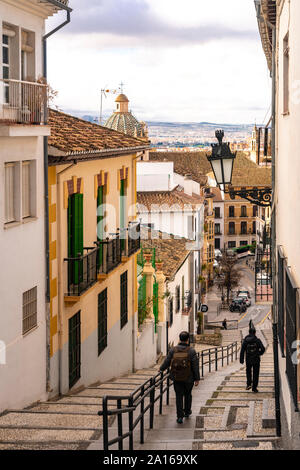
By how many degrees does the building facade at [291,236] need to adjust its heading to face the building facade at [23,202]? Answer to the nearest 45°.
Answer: approximately 45° to its right

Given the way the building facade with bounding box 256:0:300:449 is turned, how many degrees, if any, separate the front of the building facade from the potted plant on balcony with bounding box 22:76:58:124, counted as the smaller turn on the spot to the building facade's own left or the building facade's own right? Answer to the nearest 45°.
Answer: approximately 45° to the building facade's own right

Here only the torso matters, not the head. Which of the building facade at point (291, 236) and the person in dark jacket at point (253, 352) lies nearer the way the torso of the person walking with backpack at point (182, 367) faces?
the person in dark jacket

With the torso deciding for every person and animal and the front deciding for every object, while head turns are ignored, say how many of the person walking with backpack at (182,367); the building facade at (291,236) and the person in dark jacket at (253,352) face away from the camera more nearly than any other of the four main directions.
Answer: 2

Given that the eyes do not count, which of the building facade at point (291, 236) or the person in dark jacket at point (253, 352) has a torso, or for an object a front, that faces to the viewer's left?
the building facade

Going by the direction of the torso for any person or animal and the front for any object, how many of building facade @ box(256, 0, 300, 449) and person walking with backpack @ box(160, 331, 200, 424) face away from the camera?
1

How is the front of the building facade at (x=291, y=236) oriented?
to the viewer's left

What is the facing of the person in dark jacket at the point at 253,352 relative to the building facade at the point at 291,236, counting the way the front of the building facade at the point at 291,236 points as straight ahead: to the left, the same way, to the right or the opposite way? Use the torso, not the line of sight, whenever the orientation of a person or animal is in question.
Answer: to the right

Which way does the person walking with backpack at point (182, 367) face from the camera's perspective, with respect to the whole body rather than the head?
away from the camera

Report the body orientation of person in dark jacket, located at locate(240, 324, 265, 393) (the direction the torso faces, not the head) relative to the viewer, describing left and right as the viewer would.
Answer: facing away from the viewer
